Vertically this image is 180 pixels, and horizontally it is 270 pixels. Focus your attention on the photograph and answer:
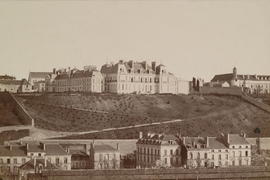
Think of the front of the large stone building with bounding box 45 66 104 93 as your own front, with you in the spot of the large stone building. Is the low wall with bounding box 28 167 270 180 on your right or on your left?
on your left

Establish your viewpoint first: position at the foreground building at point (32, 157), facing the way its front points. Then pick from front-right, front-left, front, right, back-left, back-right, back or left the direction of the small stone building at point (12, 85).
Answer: back

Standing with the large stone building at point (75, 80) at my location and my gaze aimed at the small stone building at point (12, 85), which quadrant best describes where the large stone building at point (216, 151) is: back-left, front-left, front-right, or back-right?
back-left

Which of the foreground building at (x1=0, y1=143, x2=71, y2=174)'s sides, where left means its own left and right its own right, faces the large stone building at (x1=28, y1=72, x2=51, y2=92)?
back

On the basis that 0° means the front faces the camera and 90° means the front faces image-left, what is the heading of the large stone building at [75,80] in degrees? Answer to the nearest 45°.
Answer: approximately 45°

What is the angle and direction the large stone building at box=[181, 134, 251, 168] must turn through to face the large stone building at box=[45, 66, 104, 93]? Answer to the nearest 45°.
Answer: approximately 135° to its right

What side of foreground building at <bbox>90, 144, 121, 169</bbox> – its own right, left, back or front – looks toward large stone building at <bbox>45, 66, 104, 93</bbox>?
back

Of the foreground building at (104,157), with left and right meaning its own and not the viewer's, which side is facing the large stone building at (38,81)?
back

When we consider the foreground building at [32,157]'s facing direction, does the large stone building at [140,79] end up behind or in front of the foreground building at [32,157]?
behind

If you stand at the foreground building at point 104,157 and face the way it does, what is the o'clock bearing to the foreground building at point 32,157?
the foreground building at point 32,157 is roughly at 2 o'clock from the foreground building at point 104,157.

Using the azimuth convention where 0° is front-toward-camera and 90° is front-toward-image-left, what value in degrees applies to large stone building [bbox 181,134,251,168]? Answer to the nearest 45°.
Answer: approximately 0°

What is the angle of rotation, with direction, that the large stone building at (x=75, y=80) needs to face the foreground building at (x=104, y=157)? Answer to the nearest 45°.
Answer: approximately 45° to its left
